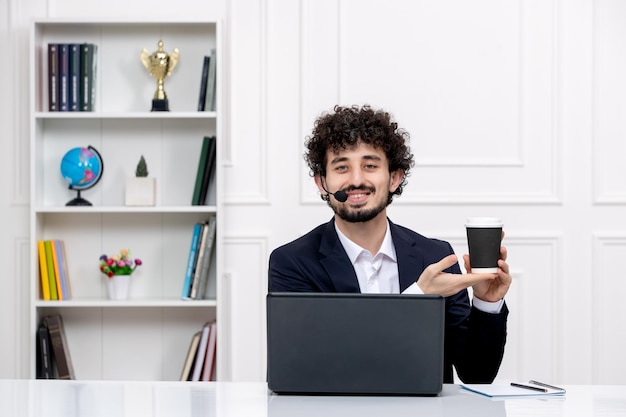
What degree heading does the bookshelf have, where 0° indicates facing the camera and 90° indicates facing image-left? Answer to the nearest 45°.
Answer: approximately 0°

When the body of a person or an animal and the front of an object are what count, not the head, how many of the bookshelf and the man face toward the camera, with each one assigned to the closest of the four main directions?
2

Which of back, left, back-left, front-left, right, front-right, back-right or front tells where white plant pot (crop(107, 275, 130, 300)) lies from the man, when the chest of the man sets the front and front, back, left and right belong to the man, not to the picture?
back-right

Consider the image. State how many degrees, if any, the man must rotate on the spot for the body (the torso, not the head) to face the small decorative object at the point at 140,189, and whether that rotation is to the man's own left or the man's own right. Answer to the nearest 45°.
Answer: approximately 135° to the man's own right

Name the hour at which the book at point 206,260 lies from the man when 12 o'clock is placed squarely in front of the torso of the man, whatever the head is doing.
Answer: The book is roughly at 5 o'clock from the man.

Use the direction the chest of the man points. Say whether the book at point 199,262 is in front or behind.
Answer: behind

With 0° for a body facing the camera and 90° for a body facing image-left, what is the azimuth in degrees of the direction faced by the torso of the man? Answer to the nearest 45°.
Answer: approximately 0°

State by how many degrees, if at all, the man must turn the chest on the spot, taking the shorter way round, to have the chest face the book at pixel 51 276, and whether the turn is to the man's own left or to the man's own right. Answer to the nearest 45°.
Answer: approximately 135° to the man's own right

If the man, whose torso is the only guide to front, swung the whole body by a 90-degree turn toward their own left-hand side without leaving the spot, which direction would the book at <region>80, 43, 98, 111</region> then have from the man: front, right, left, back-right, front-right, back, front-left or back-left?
back-left

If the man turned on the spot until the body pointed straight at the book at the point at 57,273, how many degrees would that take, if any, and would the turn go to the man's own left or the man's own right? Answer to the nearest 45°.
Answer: approximately 135° to the man's own right
